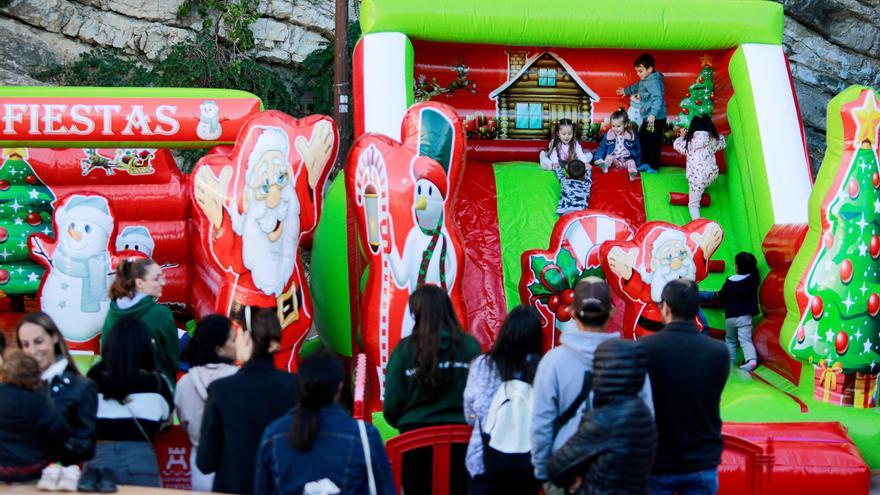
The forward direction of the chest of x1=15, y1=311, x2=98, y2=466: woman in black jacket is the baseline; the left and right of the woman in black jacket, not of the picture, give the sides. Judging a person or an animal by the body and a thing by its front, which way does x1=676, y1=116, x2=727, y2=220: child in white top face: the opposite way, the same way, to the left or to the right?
the opposite way

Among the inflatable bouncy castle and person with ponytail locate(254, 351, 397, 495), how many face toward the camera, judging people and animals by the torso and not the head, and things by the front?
1

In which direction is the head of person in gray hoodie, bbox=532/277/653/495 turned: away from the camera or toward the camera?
away from the camera

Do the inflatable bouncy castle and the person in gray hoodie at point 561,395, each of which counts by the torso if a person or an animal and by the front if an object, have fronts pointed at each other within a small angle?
yes

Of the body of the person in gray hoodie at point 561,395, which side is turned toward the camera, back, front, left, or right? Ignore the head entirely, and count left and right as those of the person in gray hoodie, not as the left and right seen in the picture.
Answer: back

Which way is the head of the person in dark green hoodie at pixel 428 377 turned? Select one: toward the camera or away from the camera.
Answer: away from the camera

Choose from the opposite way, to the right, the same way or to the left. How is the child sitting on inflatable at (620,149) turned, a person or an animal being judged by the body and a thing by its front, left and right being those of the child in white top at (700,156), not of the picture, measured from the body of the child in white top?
the opposite way

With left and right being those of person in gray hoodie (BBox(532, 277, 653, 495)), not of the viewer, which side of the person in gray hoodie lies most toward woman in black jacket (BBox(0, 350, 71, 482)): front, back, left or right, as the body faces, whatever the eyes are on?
left

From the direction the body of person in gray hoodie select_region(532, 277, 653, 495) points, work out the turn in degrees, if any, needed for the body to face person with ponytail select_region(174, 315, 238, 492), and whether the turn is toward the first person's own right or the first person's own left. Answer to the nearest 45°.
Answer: approximately 90° to the first person's own left

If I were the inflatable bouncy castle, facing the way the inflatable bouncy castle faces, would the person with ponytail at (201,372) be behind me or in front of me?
in front

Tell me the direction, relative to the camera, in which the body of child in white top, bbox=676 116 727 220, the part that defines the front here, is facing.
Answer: away from the camera

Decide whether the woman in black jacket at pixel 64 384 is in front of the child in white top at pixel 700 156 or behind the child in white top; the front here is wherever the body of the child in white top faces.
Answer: behind

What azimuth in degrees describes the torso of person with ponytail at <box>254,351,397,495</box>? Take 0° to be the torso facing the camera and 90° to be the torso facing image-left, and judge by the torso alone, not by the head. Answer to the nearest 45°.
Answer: approximately 180°

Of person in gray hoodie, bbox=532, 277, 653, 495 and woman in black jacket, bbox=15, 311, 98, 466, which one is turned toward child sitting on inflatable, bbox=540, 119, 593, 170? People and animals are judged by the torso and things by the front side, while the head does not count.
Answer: the person in gray hoodie
